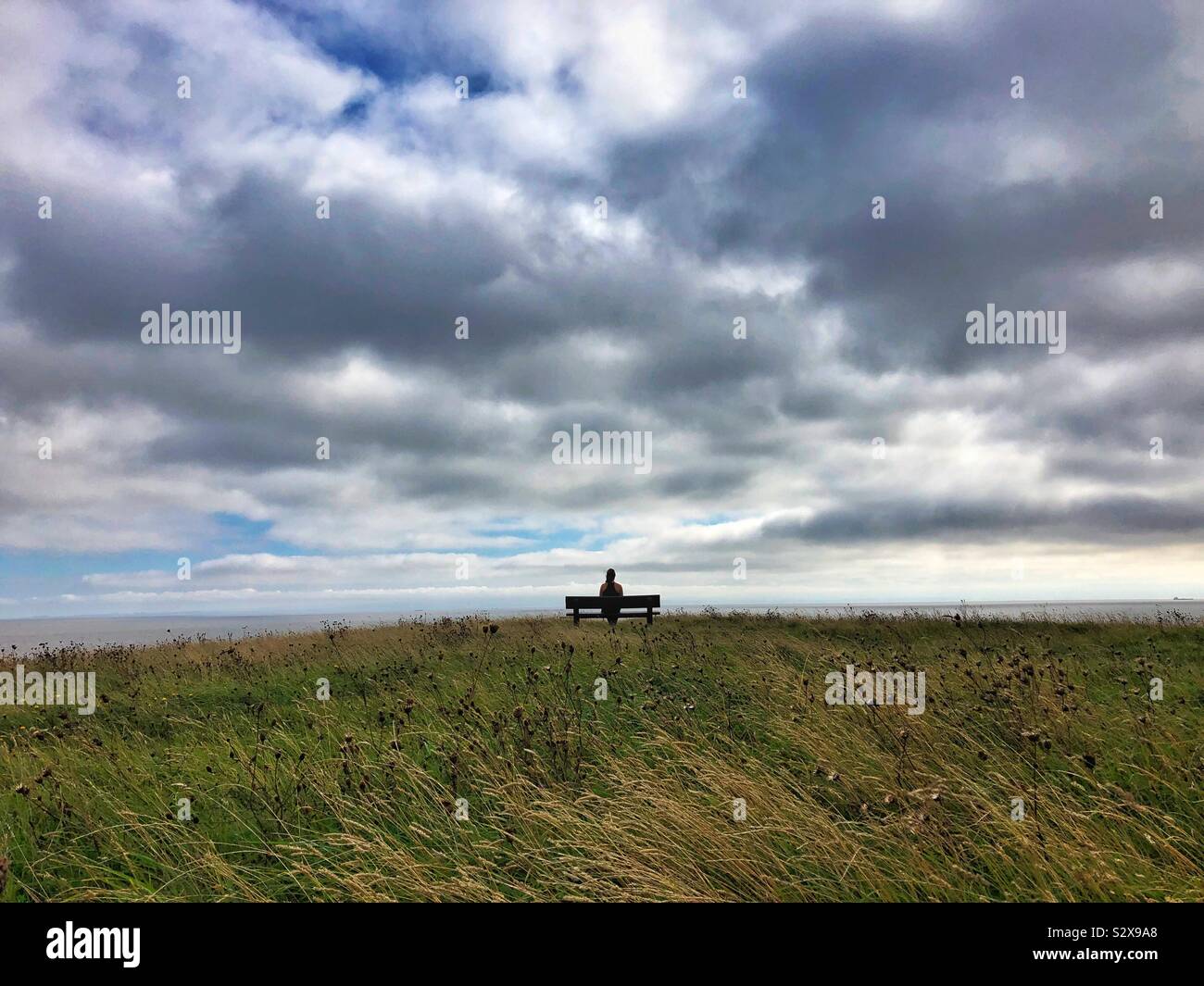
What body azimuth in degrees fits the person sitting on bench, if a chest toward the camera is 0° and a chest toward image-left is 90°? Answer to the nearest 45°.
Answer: approximately 180°
